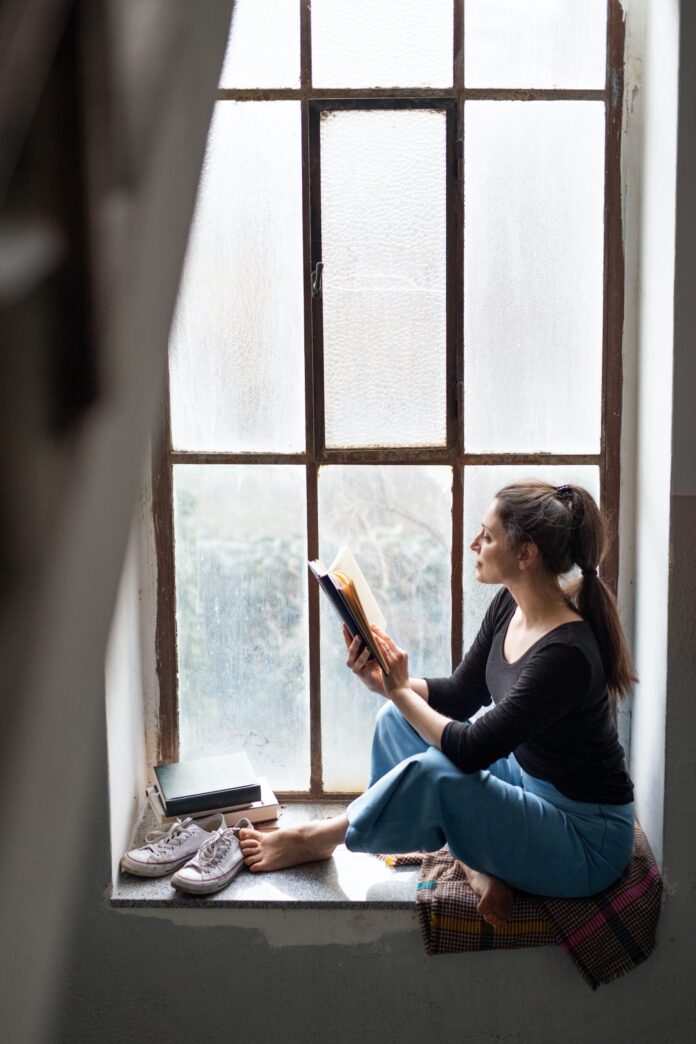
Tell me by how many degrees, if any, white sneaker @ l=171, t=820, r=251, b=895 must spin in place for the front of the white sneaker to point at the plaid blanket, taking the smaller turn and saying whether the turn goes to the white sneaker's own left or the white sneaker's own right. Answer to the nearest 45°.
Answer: approximately 135° to the white sneaker's own left

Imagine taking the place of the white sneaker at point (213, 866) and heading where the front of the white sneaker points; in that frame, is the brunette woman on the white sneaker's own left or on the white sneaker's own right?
on the white sneaker's own left

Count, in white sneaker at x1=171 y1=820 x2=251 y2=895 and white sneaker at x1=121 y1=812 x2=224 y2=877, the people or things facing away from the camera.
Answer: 0

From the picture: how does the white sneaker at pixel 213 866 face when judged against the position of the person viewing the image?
facing the viewer and to the left of the viewer

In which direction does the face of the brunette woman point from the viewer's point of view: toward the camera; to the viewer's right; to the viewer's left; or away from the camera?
to the viewer's left

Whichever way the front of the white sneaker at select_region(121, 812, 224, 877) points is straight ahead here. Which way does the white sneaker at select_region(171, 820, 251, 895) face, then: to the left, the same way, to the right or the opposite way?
the same way

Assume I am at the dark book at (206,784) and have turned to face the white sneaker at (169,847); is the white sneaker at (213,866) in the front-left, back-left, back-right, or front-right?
front-left

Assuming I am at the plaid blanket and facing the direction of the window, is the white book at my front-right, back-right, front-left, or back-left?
front-left
